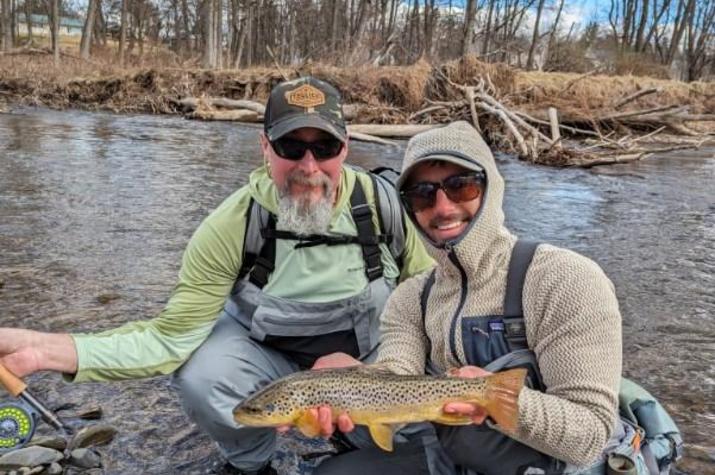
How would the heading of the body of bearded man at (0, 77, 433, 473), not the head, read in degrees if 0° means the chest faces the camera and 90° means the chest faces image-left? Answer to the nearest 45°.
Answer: approximately 0°

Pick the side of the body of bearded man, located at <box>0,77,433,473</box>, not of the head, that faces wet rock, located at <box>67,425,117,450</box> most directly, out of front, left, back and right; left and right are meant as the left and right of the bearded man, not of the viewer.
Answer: right

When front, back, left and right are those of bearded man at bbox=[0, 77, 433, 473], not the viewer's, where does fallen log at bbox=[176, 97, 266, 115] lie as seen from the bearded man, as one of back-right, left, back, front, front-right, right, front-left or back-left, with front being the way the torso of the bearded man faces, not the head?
back

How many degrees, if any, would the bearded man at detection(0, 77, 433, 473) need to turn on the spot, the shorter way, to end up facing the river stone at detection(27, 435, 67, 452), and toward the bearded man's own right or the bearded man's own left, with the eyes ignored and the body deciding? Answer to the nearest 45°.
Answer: approximately 90° to the bearded man's own right

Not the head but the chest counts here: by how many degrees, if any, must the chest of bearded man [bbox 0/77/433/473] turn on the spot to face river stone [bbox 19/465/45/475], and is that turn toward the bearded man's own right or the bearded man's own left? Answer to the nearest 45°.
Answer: approximately 90° to the bearded man's own right

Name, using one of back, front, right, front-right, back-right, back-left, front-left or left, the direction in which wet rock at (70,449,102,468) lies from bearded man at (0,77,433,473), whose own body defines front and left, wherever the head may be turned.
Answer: right

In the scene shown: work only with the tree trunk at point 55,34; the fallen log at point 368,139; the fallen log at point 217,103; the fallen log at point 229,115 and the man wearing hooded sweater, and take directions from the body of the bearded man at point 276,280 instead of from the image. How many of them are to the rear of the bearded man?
4

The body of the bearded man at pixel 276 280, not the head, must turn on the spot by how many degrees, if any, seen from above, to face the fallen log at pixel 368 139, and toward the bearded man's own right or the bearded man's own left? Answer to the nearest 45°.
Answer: approximately 180°

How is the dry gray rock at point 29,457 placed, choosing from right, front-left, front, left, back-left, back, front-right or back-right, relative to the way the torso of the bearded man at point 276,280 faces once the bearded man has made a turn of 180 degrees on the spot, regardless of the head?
left

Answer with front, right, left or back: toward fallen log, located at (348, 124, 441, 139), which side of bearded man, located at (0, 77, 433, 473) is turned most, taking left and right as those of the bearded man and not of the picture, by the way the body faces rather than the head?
back

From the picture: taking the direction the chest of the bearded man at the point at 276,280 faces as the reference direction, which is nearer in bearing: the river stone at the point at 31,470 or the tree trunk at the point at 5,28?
the river stone

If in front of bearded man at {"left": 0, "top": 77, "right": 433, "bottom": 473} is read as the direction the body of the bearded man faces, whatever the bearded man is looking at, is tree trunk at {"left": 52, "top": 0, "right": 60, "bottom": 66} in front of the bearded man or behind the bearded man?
behind
